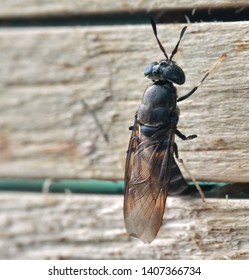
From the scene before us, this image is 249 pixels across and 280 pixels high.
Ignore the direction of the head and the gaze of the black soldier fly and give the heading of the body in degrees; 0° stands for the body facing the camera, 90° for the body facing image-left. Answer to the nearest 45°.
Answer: approximately 180°
